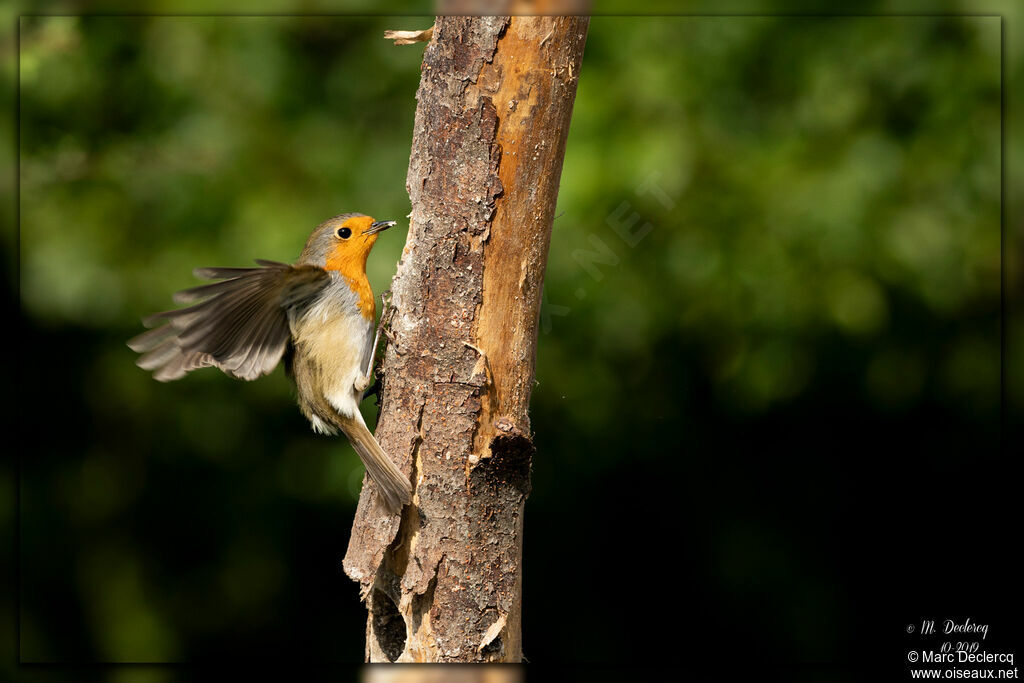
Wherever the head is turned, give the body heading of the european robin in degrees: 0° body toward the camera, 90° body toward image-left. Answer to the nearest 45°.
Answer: approximately 270°
